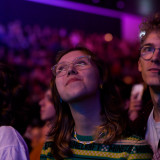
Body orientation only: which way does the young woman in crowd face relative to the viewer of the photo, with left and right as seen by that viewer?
facing the viewer and to the left of the viewer
